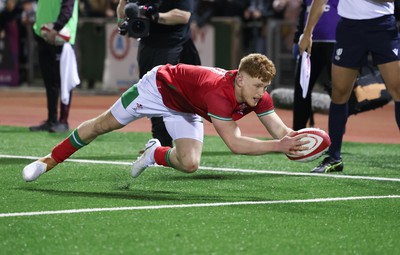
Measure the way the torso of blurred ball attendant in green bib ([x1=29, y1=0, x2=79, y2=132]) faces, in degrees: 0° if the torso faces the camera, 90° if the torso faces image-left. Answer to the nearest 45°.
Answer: approximately 45°

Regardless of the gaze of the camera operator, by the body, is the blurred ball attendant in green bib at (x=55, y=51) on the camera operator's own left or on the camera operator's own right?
on the camera operator's own right

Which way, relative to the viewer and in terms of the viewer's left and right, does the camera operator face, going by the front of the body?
facing the viewer and to the left of the viewer

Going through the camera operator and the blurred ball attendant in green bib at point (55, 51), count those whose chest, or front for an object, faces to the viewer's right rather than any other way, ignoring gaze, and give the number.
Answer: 0

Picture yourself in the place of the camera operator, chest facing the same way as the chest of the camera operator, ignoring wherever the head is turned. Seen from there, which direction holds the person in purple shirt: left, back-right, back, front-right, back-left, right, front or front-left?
back-left

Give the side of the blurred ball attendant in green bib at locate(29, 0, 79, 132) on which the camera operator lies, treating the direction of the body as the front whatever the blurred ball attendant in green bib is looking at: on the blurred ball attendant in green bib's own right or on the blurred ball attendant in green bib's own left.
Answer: on the blurred ball attendant in green bib's own left

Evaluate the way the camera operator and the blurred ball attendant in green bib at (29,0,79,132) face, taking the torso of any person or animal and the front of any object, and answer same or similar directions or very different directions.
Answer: same or similar directions

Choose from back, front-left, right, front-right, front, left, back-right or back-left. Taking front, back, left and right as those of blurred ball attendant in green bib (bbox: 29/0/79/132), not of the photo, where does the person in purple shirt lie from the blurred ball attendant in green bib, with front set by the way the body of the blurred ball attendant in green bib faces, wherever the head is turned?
left
